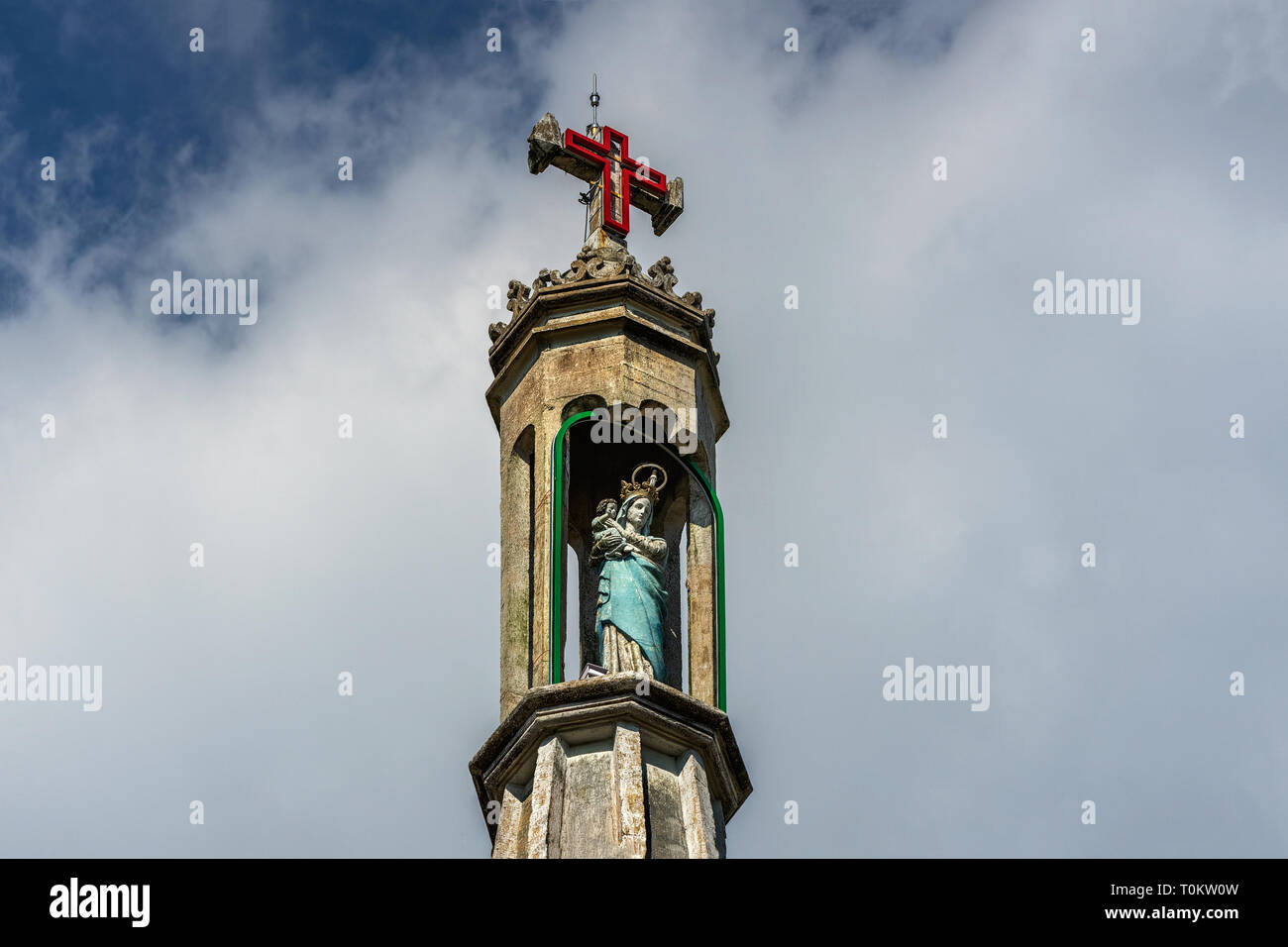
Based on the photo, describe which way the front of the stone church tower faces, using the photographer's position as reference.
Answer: facing the viewer and to the right of the viewer
